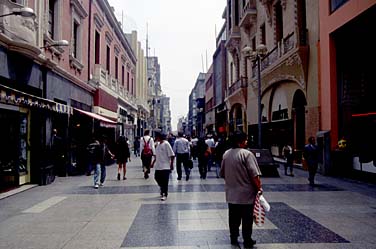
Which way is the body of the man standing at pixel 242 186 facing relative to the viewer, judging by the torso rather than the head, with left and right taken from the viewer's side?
facing away from the viewer and to the right of the viewer

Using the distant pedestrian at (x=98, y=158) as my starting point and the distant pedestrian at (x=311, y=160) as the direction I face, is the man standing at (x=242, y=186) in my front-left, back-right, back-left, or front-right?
front-right

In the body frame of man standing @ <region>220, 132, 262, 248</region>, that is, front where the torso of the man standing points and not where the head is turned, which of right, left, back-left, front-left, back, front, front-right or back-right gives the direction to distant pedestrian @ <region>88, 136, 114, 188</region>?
left

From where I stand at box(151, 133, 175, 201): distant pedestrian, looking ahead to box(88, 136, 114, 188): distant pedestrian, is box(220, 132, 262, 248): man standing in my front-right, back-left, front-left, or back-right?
back-left

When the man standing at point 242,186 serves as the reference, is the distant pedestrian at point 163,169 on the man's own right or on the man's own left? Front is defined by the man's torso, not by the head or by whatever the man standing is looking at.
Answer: on the man's own left
